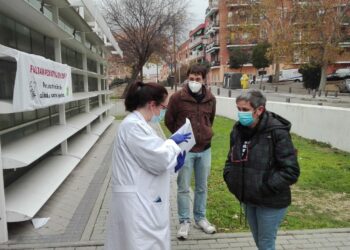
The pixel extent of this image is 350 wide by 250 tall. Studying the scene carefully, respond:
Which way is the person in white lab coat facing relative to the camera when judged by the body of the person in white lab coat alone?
to the viewer's right

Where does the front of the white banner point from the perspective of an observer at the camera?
facing the viewer and to the right of the viewer

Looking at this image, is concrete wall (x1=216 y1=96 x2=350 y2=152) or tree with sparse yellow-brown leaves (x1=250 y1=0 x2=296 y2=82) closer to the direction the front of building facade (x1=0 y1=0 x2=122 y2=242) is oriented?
the concrete wall

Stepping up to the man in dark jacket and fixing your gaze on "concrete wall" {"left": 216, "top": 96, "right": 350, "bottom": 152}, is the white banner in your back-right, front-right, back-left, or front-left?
back-left

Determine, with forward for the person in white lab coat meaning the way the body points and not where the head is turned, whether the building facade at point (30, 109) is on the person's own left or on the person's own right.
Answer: on the person's own left

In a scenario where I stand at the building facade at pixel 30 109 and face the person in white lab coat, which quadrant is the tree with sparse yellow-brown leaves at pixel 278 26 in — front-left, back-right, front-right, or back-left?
back-left

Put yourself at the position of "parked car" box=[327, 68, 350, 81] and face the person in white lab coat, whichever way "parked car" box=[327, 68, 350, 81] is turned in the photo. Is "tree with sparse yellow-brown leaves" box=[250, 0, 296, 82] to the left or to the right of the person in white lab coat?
right

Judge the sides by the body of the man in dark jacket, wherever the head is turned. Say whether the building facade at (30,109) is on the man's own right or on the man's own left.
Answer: on the man's own right

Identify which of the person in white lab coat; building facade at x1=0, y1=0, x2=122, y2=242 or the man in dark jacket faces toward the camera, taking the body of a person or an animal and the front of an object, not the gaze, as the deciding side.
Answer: the man in dark jacket

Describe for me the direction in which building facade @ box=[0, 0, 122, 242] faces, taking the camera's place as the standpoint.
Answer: facing to the right of the viewer

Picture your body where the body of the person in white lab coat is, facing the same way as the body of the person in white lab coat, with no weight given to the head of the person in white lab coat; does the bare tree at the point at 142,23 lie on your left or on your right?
on your left

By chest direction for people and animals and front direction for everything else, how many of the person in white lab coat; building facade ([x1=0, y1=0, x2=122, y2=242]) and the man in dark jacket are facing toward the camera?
1
